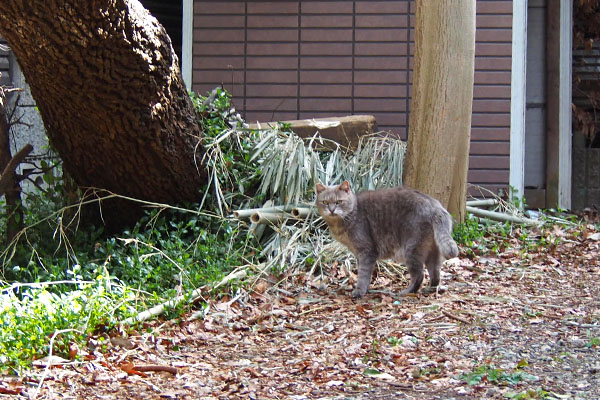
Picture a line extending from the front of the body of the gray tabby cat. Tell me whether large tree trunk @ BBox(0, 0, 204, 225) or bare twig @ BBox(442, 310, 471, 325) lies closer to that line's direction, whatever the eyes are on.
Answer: the large tree trunk

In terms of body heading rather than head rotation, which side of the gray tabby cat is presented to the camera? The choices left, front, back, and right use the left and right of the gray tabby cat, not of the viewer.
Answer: left

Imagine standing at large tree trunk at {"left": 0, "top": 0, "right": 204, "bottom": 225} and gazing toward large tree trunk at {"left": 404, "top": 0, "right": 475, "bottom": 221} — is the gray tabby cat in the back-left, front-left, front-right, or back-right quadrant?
front-right

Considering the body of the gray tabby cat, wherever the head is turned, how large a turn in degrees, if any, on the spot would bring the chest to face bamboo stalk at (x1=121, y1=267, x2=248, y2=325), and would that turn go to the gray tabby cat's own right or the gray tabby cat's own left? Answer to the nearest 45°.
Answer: approximately 45° to the gray tabby cat's own left

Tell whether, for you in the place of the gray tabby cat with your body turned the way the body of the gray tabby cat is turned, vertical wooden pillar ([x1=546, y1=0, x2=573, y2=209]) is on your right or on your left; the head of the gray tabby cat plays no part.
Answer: on your right

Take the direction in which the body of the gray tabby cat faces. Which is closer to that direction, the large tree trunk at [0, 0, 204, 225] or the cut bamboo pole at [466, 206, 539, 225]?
the large tree trunk

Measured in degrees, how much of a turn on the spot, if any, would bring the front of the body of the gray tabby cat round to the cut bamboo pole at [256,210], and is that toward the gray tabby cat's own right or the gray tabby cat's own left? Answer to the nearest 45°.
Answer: approximately 45° to the gray tabby cat's own right
